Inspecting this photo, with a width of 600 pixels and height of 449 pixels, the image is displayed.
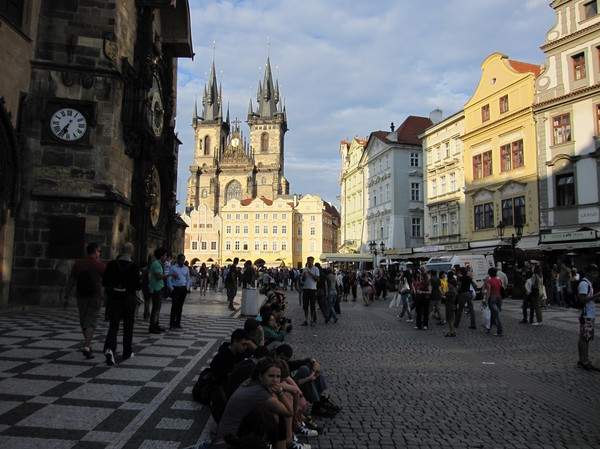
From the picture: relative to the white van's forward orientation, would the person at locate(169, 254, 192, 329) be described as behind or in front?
in front

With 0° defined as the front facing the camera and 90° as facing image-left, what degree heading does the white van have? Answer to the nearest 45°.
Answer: approximately 45°

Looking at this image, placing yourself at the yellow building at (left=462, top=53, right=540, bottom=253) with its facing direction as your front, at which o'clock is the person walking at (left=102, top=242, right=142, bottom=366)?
The person walking is roughly at 11 o'clock from the yellow building.

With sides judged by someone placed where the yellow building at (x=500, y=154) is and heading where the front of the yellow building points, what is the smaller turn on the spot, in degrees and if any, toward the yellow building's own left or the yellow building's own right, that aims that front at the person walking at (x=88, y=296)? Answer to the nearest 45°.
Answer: approximately 45° to the yellow building's own left

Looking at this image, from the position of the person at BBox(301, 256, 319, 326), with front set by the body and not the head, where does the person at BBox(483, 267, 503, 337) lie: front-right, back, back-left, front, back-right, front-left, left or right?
left
